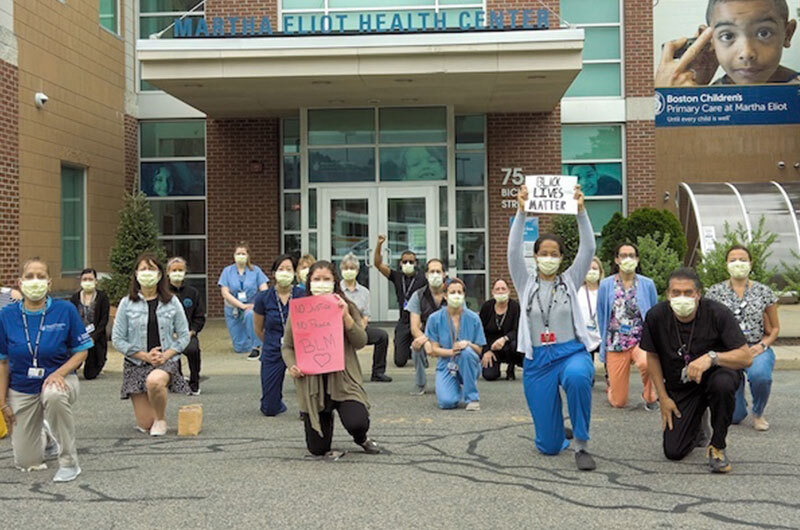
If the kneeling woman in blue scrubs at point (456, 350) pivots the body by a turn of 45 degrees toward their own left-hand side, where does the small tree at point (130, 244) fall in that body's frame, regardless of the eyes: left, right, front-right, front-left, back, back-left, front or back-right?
back

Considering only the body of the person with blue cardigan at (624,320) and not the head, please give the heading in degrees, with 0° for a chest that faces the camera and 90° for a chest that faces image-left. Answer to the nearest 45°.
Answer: approximately 0°

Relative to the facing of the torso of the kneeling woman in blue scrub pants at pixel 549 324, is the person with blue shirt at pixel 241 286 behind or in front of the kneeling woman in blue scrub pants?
behind

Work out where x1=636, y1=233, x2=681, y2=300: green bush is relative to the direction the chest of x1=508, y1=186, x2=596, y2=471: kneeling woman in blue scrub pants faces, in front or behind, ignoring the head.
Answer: behind

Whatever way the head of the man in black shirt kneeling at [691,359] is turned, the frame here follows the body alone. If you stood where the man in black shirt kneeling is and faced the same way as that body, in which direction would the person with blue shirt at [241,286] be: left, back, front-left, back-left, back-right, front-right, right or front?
back-right

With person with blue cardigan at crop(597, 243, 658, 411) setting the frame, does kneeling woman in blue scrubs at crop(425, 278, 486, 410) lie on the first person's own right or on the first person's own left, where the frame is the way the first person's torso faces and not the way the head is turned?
on the first person's own right

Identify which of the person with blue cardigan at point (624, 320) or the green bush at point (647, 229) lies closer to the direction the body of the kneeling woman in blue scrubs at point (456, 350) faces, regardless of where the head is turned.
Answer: the person with blue cardigan
